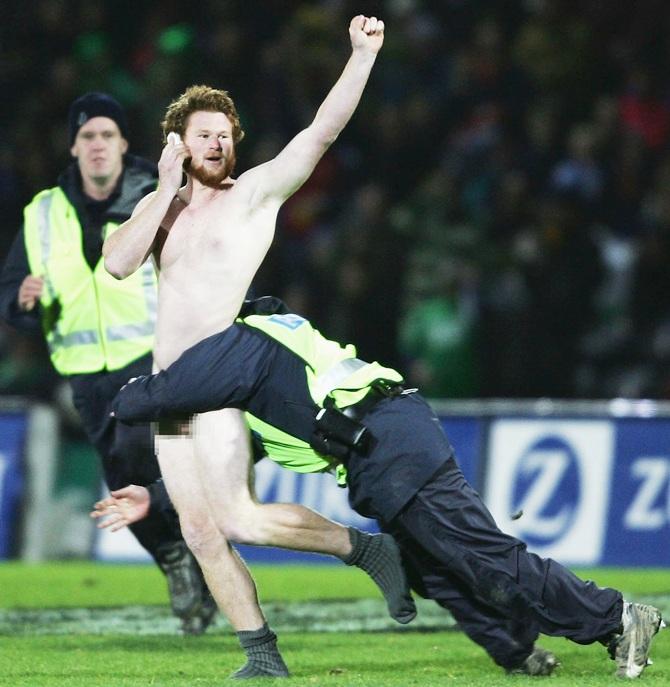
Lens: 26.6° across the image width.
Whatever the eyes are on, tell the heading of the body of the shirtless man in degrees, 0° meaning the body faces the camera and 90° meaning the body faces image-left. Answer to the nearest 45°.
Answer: approximately 45°

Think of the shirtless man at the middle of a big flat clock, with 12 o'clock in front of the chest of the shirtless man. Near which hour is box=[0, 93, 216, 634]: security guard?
The security guard is roughly at 4 o'clock from the shirtless man.

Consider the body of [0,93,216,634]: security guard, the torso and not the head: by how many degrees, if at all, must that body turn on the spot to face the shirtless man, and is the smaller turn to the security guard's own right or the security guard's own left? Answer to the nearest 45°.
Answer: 0° — they already face them

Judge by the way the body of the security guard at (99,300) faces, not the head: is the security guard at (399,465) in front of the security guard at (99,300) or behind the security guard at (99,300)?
in front

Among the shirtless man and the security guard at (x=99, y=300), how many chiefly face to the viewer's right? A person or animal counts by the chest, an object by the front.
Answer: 0

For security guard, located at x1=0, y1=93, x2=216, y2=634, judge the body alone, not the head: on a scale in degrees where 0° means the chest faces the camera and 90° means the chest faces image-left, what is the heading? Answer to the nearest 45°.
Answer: approximately 0°
